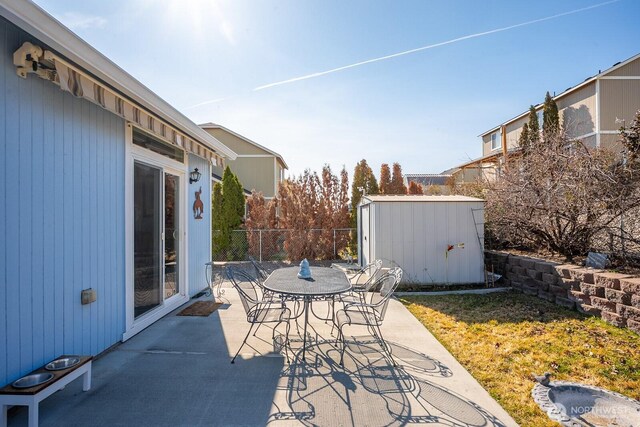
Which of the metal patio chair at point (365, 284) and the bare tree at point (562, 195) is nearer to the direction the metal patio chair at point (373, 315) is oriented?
the metal patio chair

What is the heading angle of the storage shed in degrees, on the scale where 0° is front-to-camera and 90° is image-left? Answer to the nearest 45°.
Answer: approximately 90°

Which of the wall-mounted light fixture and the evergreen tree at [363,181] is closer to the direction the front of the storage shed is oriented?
the wall-mounted light fixture

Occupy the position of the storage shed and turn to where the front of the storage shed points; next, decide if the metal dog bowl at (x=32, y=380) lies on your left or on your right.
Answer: on your left

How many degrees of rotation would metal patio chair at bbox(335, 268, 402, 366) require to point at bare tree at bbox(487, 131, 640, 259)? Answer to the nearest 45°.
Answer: approximately 135° to its right

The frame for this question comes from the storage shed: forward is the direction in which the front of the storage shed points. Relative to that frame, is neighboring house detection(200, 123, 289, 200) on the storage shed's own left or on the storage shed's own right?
on the storage shed's own right

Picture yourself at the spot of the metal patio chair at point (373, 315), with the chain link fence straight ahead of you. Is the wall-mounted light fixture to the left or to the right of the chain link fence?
left

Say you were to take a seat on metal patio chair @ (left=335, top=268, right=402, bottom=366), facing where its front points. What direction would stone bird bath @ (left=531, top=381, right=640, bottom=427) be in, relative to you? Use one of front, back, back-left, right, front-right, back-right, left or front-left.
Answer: back-left

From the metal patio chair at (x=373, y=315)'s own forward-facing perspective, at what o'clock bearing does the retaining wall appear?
The retaining wall is roughly at 5 o'clock from the metal patio chair.

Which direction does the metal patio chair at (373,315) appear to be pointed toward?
to the viewer's left

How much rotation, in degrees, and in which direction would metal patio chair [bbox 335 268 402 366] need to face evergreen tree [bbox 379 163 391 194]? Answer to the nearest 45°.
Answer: approximately 90° to its right
